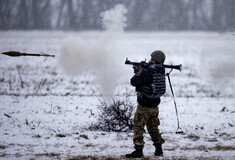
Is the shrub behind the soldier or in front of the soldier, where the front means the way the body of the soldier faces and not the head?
in front

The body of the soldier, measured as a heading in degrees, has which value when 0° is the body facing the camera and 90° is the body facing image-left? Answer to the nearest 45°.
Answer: approximately 135°
